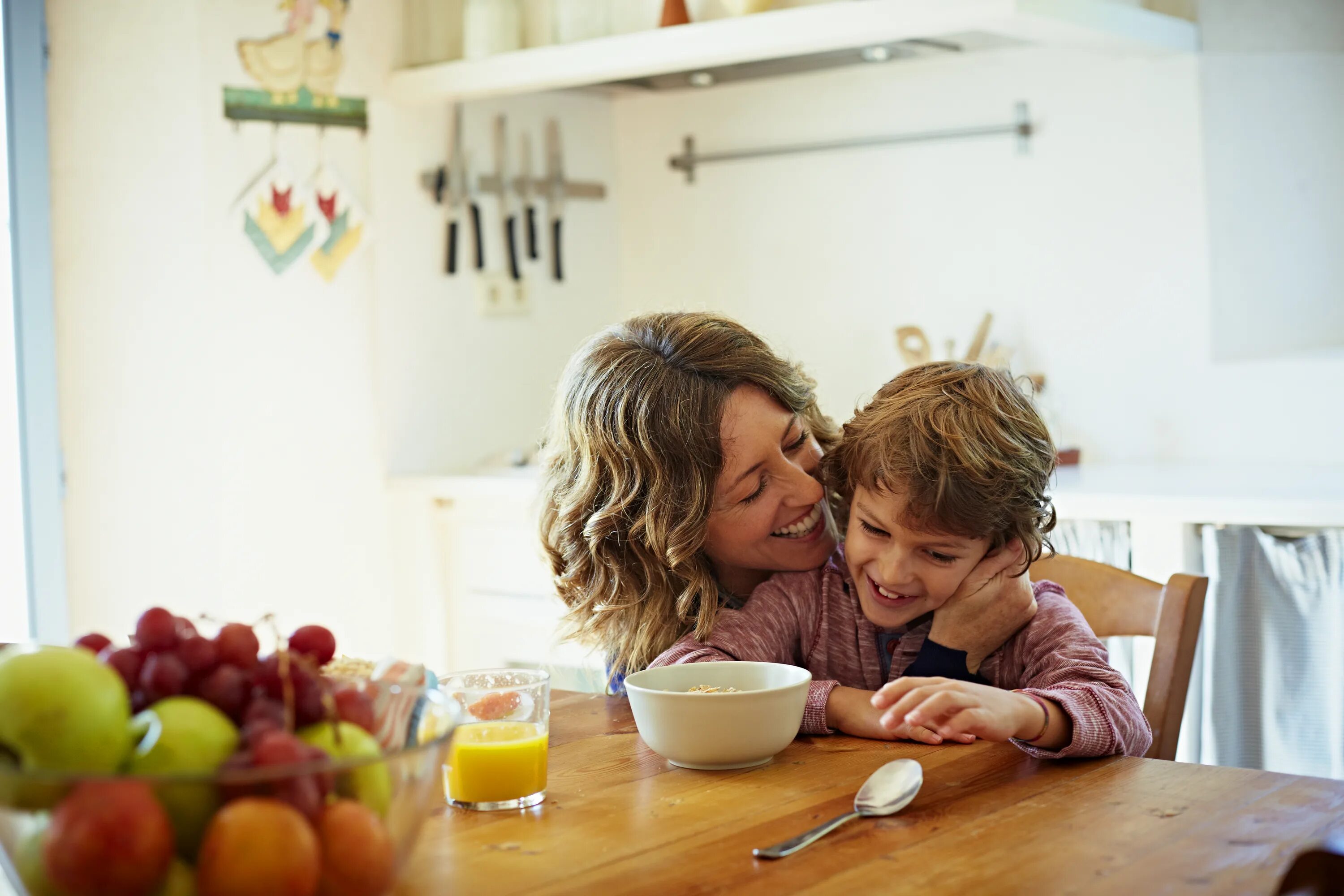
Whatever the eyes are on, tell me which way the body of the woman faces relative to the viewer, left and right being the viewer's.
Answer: facing the viewer and to the right of the viewer

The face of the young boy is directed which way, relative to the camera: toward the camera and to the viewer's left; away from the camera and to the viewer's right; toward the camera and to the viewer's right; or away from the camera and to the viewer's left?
toward the camera and to the viewer's left

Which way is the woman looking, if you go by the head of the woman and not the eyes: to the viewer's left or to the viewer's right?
to the viewer's right

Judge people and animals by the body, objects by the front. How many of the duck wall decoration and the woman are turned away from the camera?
0

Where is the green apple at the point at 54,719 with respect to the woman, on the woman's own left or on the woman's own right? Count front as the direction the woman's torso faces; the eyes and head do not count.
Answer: on the woman's own right

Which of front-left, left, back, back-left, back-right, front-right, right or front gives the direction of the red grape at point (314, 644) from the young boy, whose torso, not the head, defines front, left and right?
front

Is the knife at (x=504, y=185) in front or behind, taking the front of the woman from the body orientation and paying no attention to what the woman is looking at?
behind

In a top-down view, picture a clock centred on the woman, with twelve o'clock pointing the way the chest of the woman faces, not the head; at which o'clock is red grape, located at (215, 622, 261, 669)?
The red grape is roughly at 2 o'clock from the woman.

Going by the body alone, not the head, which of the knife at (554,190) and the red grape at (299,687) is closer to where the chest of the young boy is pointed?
the red grape

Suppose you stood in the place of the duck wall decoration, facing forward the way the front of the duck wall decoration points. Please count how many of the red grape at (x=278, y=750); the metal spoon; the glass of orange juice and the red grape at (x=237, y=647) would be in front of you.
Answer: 4

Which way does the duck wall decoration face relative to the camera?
toward the camera

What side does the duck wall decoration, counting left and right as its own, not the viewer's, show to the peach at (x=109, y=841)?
front

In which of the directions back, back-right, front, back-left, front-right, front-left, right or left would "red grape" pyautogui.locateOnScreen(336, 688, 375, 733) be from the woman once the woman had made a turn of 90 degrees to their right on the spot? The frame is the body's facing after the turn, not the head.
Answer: front-left
